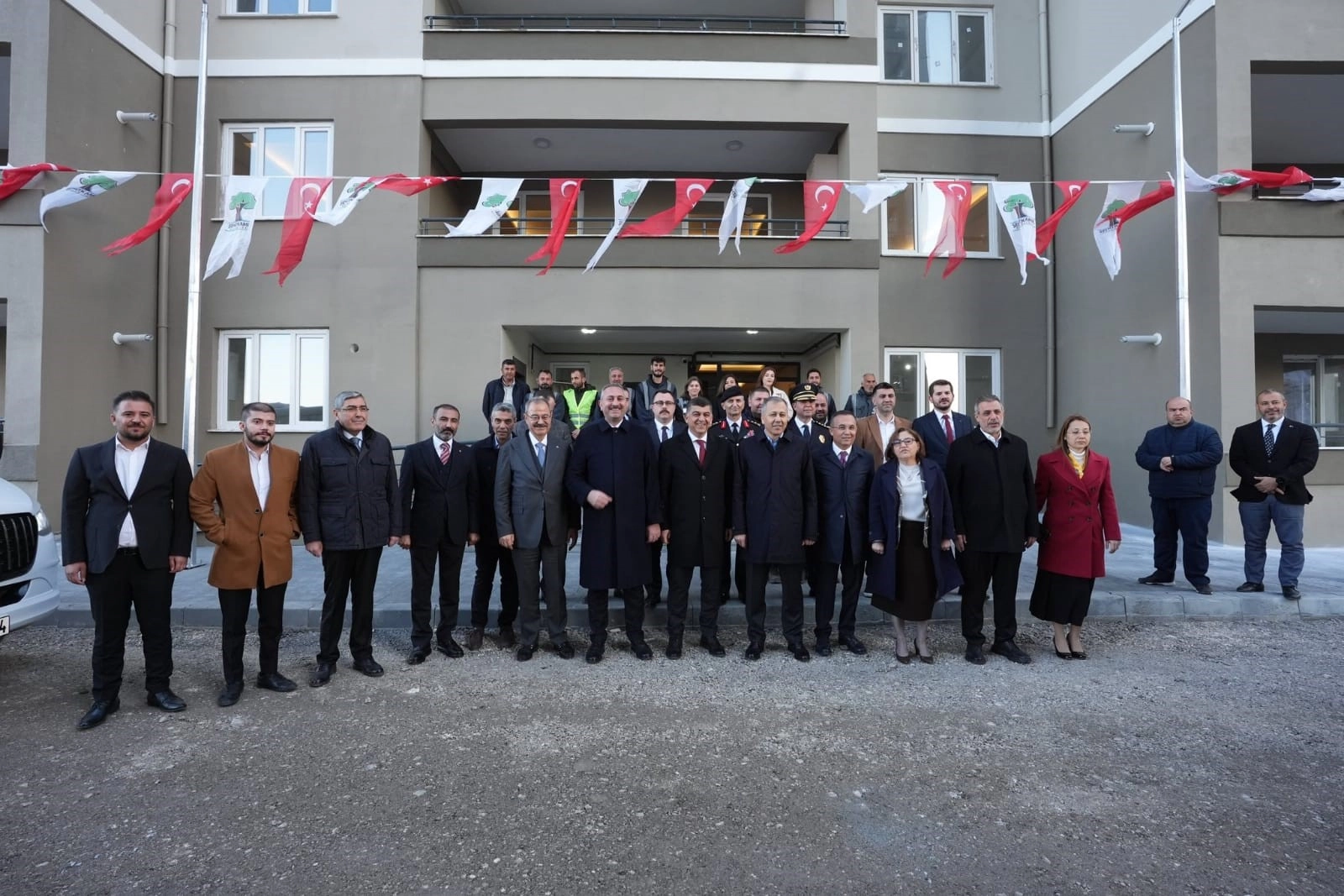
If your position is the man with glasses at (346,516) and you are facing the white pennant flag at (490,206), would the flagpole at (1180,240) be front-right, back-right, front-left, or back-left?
front-right

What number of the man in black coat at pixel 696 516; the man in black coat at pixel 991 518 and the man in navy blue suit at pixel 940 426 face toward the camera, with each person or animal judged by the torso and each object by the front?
3

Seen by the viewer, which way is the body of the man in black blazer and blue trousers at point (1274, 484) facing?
toward the camera

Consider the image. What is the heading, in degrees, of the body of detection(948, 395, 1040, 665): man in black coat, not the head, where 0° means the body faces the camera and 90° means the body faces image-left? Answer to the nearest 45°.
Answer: approximately 0°

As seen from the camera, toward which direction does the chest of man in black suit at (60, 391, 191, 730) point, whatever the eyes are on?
toward the camera

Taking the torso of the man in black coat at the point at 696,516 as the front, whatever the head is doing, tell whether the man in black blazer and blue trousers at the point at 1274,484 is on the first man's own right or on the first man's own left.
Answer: on the first man's own left

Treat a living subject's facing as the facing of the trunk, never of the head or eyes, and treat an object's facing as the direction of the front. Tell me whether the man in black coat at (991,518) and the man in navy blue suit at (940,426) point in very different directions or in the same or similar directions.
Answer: same or similar directions

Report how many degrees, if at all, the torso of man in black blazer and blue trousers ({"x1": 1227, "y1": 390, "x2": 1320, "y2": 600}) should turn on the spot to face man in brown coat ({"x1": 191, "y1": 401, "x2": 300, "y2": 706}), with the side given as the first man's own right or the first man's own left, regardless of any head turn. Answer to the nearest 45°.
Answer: approximately 45° to the first man's own right

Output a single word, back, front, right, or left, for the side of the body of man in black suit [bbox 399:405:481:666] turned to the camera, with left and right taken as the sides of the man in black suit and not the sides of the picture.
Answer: front

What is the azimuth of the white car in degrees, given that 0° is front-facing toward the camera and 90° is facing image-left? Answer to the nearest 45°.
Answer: approximately 315°
